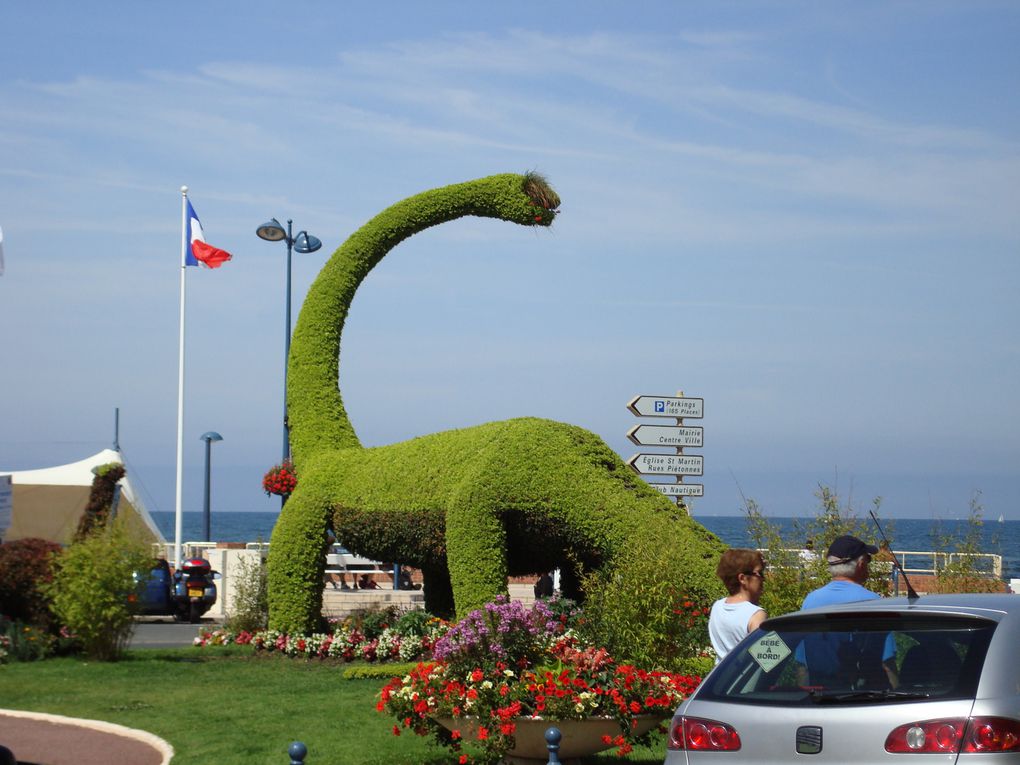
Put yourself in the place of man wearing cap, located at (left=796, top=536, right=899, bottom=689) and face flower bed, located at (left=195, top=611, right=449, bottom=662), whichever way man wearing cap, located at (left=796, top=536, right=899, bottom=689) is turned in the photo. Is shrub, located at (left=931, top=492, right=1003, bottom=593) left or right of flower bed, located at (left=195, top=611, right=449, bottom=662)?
right

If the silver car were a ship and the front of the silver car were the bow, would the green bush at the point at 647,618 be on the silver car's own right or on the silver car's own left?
on the silver car's own left

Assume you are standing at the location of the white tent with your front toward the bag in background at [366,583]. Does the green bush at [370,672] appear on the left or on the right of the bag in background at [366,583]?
right

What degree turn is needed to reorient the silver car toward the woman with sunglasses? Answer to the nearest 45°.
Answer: approximately 45° to its left

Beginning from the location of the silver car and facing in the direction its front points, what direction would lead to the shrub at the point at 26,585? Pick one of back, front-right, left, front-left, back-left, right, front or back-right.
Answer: left

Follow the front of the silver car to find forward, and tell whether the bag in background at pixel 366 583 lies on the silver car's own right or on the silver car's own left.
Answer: on the silver car's own left

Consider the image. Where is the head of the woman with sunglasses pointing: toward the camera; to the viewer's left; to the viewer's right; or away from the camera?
to the viewer's right

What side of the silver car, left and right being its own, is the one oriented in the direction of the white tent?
left

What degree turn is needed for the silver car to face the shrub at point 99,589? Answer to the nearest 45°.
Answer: approximately 90° to its left

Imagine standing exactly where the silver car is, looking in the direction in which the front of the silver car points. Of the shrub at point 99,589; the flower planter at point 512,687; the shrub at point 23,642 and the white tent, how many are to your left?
4

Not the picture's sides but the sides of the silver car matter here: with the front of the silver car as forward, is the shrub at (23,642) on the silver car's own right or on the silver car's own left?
on the silver car's own left

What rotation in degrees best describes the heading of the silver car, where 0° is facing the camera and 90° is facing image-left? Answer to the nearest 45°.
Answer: approximately 225°

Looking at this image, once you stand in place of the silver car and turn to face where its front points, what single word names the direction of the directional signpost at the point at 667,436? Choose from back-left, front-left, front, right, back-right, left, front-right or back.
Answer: front-left

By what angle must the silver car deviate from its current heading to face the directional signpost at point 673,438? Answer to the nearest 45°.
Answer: approximately 45° to its left
